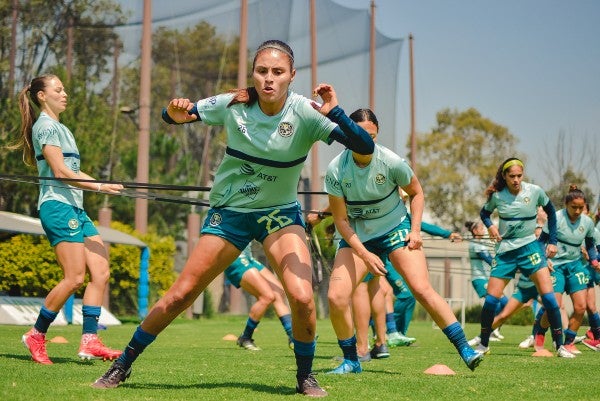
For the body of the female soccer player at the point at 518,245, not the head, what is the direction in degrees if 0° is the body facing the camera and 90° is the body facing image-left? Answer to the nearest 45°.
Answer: approximately 0°

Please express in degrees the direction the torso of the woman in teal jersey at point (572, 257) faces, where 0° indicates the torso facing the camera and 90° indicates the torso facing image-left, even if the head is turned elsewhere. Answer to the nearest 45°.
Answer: approximately 0°

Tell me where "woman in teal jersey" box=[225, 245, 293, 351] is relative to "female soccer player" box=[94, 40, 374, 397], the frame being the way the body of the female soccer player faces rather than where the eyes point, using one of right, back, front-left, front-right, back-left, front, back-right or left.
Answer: back

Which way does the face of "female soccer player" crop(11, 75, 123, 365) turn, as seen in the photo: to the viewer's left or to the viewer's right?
to the viewer's right

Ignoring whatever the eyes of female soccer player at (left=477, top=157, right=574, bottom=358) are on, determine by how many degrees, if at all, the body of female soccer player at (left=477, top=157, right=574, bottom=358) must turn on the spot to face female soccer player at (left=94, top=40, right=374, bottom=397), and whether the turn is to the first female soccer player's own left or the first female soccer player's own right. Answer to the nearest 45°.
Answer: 0° — they already face them
